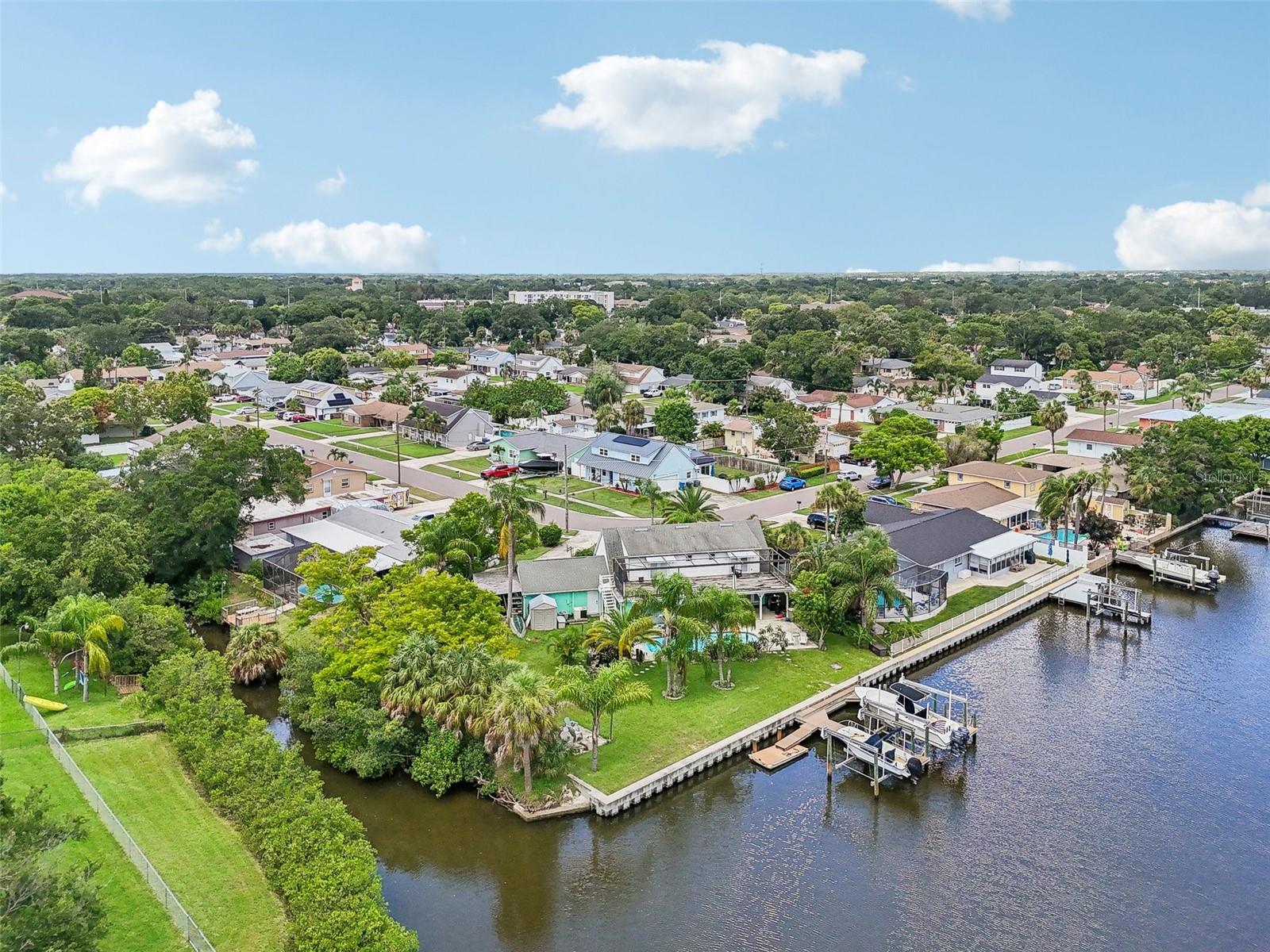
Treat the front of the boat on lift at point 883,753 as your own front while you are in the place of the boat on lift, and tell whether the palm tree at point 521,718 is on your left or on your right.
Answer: on your left

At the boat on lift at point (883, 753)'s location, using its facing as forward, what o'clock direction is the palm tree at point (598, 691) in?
The palm tree is roughly at 10 o'clock from the boat on lift.

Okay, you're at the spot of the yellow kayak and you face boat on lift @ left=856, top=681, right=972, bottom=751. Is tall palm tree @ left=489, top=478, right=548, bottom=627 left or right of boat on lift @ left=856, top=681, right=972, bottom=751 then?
left

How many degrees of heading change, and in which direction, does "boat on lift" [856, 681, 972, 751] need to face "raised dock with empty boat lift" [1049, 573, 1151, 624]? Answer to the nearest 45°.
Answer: approximately 90° to its right

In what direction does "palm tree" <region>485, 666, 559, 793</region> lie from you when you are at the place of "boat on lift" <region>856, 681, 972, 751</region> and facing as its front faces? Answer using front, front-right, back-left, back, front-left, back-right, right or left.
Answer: left

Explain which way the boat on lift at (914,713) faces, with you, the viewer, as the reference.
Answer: facing away from the viewer and to the left of the viewer

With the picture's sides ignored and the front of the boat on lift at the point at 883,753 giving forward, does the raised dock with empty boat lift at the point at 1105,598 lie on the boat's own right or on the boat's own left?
on the boat's own right

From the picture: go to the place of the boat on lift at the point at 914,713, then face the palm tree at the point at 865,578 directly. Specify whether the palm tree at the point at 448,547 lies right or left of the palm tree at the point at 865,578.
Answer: left

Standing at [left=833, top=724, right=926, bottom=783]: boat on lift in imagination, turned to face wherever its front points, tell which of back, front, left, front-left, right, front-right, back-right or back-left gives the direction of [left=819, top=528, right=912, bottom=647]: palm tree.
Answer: front-right

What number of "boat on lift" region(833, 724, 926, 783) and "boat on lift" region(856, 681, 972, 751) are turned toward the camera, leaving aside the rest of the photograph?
0

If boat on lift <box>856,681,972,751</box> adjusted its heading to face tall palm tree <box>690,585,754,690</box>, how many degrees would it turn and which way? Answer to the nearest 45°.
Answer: approximately 45° to its left

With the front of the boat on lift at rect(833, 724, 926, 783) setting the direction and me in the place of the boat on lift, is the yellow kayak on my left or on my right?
on my left

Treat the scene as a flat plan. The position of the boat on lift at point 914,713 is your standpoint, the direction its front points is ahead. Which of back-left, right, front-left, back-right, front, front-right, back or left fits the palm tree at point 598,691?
left

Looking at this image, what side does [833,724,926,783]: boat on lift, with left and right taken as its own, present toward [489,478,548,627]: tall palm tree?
front
